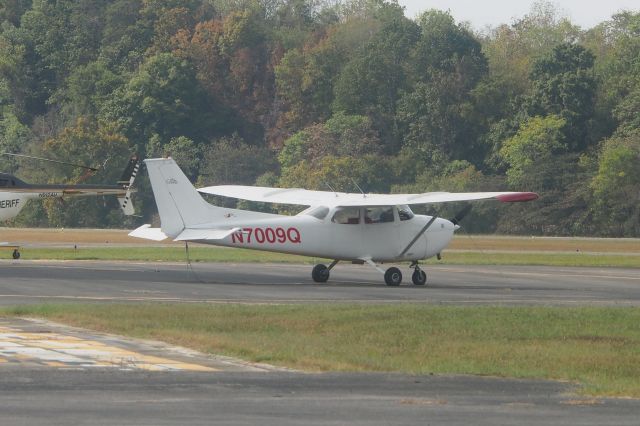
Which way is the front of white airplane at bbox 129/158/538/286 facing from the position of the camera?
facing away from the viewer and to the right of the viewer
